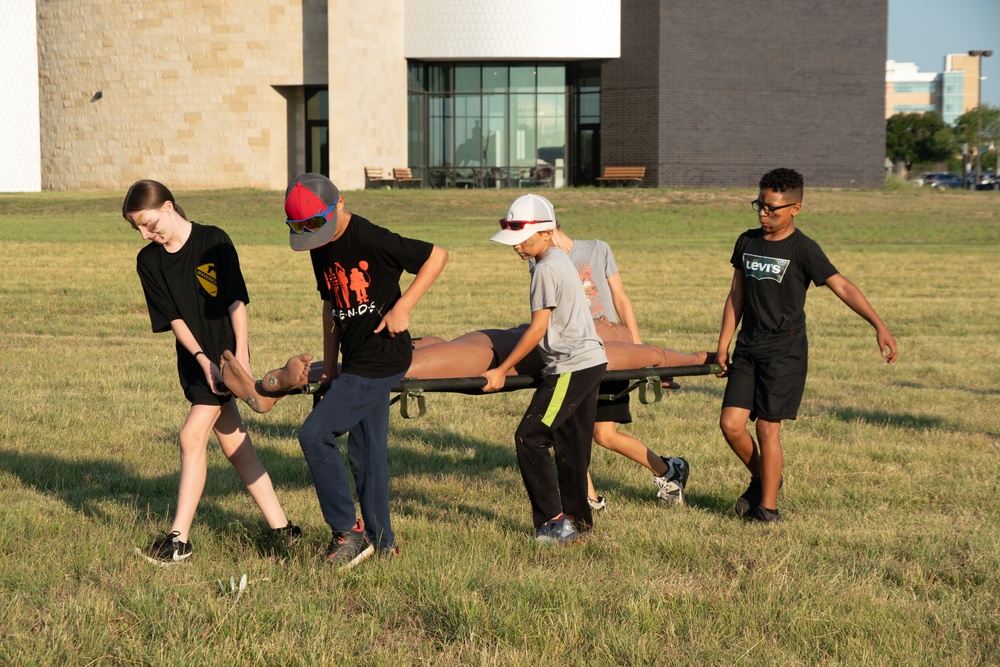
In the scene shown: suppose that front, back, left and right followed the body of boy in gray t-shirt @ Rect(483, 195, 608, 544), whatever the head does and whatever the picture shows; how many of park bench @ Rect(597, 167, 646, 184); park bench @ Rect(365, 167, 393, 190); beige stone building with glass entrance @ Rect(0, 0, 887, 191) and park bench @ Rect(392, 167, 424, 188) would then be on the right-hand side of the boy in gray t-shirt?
4

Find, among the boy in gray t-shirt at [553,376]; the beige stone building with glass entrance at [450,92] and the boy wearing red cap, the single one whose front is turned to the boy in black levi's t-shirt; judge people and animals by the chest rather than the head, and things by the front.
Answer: the beige stone building with glass entrance

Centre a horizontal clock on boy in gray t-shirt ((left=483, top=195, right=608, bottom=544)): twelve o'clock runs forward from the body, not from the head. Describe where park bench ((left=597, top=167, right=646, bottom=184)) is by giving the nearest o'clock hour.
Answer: The park bench is roughly at 3 o'clock from the boy in gray t-shirt.

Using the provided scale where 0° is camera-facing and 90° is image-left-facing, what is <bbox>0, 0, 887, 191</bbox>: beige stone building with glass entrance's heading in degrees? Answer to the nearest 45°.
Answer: approximately 0°

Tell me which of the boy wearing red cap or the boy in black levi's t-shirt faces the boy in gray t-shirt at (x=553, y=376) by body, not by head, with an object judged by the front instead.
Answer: the boy in black levi's t-shirt

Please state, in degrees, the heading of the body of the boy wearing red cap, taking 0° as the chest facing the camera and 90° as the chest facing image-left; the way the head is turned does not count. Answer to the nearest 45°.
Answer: approximately 45°

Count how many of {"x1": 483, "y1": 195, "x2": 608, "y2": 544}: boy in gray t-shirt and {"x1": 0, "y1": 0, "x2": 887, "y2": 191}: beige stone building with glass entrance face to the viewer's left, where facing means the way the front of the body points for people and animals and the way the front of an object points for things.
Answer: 1

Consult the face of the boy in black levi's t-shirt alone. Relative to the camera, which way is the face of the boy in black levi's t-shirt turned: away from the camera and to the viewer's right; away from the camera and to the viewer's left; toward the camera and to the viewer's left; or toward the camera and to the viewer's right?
toward the camera and to the viewer's left

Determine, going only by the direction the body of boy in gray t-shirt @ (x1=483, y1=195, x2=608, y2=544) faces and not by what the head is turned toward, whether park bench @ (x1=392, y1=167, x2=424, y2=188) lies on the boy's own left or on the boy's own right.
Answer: on the boy's own right

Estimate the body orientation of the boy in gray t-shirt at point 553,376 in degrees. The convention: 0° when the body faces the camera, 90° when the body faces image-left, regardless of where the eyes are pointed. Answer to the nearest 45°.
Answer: approximately 90°

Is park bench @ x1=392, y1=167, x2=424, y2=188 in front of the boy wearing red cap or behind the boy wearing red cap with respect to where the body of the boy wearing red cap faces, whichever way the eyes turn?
behind

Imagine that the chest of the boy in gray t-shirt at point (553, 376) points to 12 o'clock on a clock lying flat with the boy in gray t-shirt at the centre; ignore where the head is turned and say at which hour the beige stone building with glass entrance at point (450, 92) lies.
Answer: The beige stone building with glass entrance is roughly at 3 o'clock from the boy in gray t-shirt.

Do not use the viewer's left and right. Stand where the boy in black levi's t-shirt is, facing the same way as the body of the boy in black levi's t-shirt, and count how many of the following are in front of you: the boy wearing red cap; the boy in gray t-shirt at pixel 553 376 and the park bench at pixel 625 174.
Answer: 2
